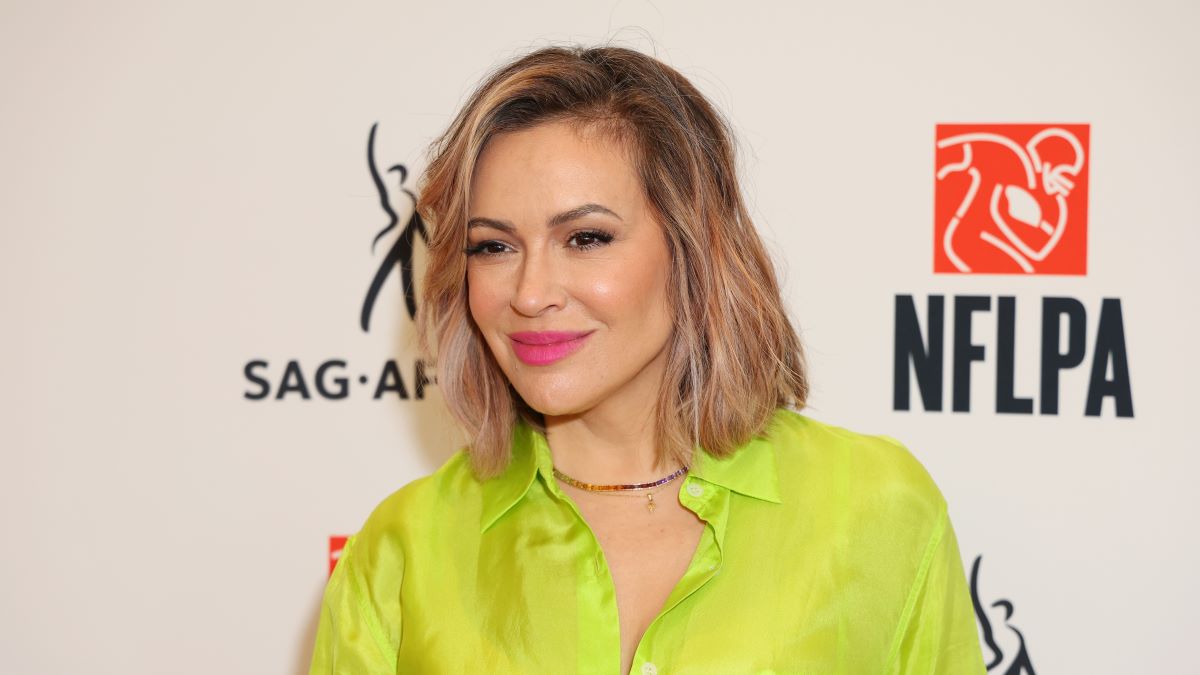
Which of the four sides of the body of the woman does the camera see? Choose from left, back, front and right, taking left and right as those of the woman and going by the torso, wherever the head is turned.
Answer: front

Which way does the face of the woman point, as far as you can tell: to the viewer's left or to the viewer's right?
to the viewer's left
